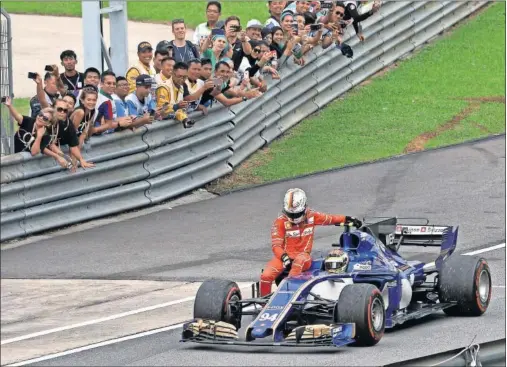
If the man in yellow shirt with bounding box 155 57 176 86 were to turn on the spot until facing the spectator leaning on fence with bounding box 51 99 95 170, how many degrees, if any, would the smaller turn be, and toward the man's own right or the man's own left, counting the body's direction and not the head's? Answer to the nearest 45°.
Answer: approximately 90° to the man's own right

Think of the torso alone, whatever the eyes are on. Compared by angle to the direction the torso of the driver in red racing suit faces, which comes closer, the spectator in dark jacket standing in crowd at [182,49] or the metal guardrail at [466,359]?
the metal guardrail

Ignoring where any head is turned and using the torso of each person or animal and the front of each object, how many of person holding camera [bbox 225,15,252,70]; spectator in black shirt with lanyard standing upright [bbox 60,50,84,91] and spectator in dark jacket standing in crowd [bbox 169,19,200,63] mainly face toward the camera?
3

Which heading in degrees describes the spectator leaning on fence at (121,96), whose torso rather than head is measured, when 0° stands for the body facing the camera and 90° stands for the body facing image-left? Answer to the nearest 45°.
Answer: approximately 315°

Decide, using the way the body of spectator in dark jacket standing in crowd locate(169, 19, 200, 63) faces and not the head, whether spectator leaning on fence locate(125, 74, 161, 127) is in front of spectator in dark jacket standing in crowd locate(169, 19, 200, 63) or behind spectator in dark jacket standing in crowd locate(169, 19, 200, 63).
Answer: in front

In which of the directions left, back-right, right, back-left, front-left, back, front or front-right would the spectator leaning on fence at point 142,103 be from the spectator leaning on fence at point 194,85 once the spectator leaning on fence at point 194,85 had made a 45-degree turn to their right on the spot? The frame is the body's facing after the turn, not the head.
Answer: front-right

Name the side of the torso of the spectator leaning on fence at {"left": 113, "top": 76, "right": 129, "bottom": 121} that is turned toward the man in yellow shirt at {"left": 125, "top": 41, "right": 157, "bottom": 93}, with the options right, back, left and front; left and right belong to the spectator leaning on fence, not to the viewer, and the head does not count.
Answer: left

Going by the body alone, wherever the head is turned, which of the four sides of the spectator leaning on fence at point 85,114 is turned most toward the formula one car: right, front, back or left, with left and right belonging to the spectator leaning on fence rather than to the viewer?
front

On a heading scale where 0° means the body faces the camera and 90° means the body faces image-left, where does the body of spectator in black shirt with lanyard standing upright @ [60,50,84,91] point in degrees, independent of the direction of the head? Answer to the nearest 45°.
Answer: approximately 0°

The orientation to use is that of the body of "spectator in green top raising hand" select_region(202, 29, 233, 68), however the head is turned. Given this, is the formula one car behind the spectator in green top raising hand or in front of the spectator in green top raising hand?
in front

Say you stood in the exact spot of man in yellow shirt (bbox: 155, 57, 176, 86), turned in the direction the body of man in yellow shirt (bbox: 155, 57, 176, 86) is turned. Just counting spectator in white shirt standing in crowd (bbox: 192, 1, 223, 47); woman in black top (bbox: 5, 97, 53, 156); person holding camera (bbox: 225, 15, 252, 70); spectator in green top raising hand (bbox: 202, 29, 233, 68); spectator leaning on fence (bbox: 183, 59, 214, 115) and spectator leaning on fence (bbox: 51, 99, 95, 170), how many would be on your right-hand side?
2

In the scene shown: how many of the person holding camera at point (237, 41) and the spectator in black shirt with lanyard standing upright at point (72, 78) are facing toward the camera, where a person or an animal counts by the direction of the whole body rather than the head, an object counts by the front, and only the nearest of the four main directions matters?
2

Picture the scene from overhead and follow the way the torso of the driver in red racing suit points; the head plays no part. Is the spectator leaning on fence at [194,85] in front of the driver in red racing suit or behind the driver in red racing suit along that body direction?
behind
